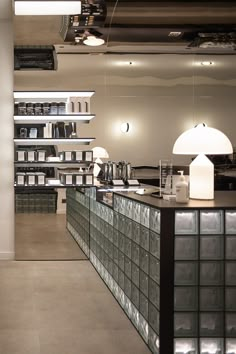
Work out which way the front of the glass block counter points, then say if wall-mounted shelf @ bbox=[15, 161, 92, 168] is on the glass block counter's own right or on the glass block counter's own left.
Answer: on the glass block counter's own right

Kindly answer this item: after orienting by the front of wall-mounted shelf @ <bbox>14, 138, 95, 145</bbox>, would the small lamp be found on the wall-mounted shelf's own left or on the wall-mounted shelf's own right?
on the wall-mounted shelf's own left

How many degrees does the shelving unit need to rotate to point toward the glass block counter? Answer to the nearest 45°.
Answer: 0° — it already faces it

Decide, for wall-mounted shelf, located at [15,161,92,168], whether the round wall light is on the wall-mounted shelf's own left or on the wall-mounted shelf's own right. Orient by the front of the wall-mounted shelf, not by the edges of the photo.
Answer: on the wall-mounted shelf's own left

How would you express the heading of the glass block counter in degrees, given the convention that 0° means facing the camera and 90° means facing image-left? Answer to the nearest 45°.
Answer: approximately 90°
